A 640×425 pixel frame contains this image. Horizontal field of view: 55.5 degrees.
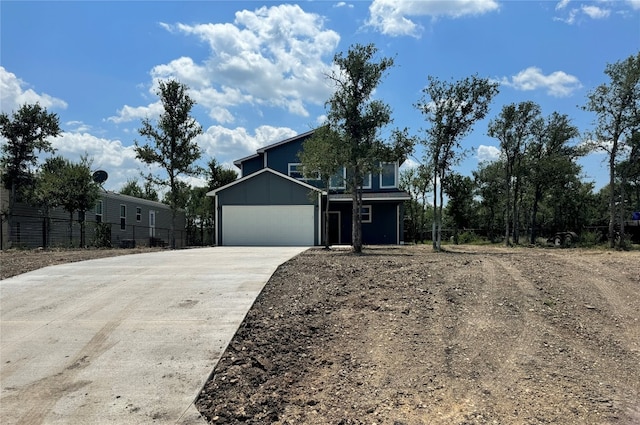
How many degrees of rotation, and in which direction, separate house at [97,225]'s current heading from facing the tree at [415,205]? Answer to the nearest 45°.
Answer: approximately 45° to its left

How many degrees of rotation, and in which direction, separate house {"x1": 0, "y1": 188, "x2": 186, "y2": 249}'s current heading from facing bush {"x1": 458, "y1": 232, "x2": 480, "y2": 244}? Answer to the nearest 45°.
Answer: approximately 45° to its left

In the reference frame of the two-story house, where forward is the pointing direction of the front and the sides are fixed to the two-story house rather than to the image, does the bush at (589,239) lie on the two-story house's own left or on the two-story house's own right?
on the two-story house's own left

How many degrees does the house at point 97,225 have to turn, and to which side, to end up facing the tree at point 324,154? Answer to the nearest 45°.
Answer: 0° — it already faces it

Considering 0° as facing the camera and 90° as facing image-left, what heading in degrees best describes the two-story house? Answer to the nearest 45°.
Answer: approximately 0°

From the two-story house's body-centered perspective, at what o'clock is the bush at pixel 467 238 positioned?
The bush is roughly at 8 o'clock from the two-story house.

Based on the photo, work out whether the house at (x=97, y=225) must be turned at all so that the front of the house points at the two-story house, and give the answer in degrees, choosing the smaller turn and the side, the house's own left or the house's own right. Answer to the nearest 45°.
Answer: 0° — it already faces it
